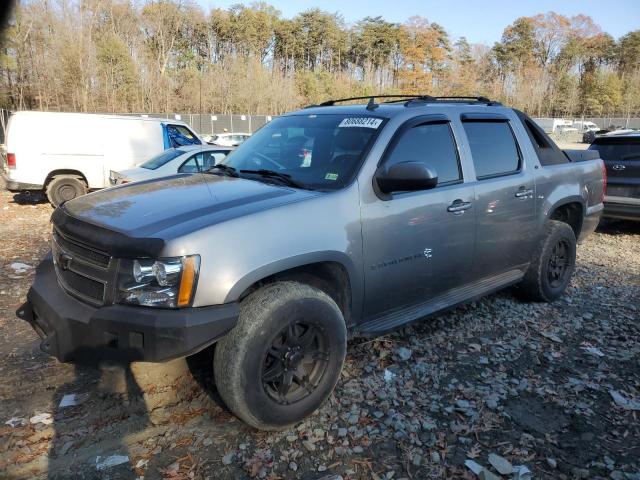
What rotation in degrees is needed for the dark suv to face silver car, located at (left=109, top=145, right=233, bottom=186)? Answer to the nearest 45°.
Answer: approximately 90° to its left

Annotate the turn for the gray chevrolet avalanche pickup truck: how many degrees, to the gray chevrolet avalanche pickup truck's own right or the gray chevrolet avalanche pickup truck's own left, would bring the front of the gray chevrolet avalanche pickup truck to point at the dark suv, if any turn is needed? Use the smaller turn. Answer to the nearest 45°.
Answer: approximately 180°

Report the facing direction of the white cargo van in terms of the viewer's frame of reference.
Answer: facing to the right of the viewer

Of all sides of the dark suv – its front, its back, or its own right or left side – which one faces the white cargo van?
left

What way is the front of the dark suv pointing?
away from the camera

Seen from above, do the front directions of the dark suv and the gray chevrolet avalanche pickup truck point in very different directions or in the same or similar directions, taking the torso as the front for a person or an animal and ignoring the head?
very different directions

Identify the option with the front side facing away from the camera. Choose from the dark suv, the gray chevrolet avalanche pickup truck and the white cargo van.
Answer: the dark suv

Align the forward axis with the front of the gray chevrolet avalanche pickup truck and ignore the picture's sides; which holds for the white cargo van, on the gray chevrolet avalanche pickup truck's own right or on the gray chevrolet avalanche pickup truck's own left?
on the gray chevrolet avalanche pickup truck's own right

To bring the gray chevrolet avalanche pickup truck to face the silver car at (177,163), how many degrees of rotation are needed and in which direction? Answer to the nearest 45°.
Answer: approximately 135° to its right
